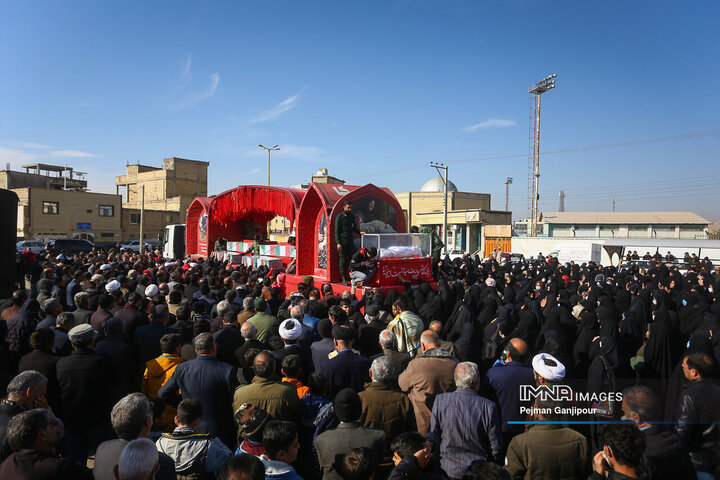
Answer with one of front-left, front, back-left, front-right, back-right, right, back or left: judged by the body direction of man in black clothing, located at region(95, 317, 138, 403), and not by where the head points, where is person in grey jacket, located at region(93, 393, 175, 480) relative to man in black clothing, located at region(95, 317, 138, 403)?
back

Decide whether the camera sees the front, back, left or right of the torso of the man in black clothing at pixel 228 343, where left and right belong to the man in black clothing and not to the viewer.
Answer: back

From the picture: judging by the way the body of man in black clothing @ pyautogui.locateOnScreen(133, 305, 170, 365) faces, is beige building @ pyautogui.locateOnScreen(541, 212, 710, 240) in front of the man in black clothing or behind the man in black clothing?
in front

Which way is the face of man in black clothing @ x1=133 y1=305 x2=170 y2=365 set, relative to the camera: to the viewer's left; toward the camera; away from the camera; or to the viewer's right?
away from the camera

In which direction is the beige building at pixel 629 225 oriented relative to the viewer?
toward the camera

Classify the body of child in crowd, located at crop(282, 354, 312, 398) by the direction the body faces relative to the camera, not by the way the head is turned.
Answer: away from the camera

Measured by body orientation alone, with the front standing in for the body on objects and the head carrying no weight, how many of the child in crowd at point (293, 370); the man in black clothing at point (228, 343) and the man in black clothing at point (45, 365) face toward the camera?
0

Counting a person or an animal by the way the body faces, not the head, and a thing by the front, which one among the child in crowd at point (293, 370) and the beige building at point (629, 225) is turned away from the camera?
the child in crowd

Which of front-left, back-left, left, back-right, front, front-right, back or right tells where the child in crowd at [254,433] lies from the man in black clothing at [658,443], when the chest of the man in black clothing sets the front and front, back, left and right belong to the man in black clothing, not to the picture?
left

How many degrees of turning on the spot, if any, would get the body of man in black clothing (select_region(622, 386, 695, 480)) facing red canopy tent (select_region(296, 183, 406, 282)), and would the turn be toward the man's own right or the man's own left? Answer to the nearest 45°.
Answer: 0° — they already face it

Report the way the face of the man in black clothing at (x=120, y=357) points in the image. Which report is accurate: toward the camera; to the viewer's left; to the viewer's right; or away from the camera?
away from the camera

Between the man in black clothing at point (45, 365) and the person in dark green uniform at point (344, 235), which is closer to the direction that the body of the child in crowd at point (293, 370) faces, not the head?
the person in dark green uniform

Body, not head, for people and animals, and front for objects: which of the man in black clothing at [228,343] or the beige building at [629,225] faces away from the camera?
the man in black clothing

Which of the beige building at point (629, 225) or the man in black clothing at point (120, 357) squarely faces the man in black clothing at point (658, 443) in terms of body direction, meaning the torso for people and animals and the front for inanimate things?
the beige building

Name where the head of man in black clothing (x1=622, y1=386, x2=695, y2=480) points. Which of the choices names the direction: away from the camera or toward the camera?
away from the camera
